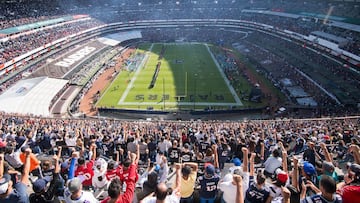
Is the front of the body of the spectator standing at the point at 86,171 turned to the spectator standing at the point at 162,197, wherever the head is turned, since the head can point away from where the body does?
no

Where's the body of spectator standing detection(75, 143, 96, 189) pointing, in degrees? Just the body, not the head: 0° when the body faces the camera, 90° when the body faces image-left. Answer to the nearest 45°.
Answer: approximately 180°

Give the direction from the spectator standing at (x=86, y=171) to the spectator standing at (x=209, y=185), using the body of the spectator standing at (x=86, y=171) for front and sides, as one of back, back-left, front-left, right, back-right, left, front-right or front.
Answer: back-right

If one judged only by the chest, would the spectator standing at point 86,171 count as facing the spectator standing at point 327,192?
no

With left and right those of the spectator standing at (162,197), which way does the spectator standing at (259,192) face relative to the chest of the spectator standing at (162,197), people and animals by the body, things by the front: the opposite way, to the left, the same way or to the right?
the same way

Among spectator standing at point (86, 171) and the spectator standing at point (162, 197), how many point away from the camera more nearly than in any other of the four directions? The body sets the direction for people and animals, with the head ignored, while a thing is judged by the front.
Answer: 2

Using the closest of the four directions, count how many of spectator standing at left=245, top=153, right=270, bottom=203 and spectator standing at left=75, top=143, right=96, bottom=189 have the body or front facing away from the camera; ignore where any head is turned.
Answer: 2

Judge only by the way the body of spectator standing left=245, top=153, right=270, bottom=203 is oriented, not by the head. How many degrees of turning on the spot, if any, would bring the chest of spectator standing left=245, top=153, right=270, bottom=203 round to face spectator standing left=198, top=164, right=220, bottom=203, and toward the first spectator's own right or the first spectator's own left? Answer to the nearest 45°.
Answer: approximately 90° to the first spectator's own left

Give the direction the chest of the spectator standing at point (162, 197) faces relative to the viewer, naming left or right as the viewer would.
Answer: facing away from the viewer

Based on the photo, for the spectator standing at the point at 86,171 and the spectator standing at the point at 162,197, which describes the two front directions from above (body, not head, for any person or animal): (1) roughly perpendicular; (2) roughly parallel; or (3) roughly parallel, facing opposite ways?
roughly parallel

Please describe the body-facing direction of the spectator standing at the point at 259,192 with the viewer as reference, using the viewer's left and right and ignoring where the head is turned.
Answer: facing away from the viewer

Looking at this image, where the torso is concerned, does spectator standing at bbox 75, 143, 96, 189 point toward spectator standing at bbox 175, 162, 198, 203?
no

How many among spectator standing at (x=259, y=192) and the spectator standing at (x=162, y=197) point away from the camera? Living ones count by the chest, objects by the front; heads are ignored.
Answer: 2

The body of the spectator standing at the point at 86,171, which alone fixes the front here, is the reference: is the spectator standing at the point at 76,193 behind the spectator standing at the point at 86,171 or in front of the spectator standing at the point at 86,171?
behind

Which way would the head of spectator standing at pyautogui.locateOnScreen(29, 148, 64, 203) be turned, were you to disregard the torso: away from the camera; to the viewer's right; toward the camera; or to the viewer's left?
away from the camera

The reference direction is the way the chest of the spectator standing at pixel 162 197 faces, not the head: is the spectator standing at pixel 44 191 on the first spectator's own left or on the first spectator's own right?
on the first spectator's own left
